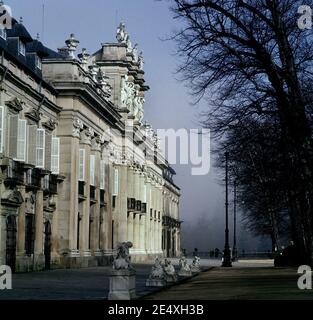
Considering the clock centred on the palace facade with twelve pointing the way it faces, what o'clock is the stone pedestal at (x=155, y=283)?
The stone pedestal is roughly at 1 o'clock from the palace facade.

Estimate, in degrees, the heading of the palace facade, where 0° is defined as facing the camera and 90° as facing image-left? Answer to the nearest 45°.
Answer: approximately 315°
